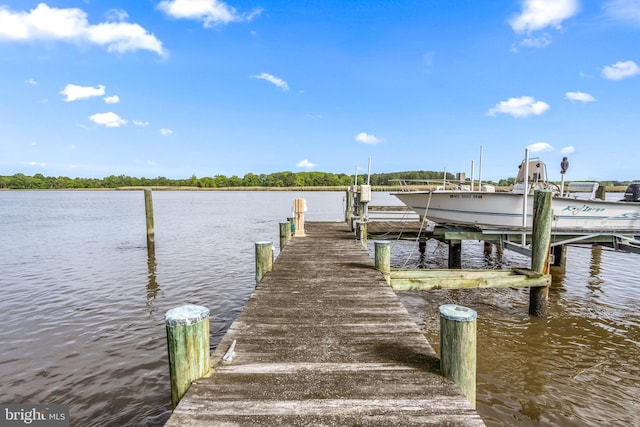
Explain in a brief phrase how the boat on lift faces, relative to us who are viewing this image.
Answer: facing to the left of the viewer

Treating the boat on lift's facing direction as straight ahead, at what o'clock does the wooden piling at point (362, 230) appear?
The wooden piling is roughly at 11 o'clock from the boat on lift.

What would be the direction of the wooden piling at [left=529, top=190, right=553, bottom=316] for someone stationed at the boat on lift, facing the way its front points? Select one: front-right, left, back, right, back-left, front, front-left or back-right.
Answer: left

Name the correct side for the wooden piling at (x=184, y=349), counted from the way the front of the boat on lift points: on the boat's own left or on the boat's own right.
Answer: on the boat's own left

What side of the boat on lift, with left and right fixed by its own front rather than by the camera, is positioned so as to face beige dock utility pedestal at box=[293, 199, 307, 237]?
front

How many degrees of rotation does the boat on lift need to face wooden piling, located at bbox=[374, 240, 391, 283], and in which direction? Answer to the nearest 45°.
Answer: approximately 45° to its left

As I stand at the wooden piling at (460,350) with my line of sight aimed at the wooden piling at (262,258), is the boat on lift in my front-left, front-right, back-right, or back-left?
front-right

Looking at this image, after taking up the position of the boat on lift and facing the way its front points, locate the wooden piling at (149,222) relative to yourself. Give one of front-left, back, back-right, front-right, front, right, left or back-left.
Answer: front

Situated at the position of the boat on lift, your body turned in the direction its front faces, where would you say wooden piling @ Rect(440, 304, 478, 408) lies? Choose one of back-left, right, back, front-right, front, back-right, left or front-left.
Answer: left
